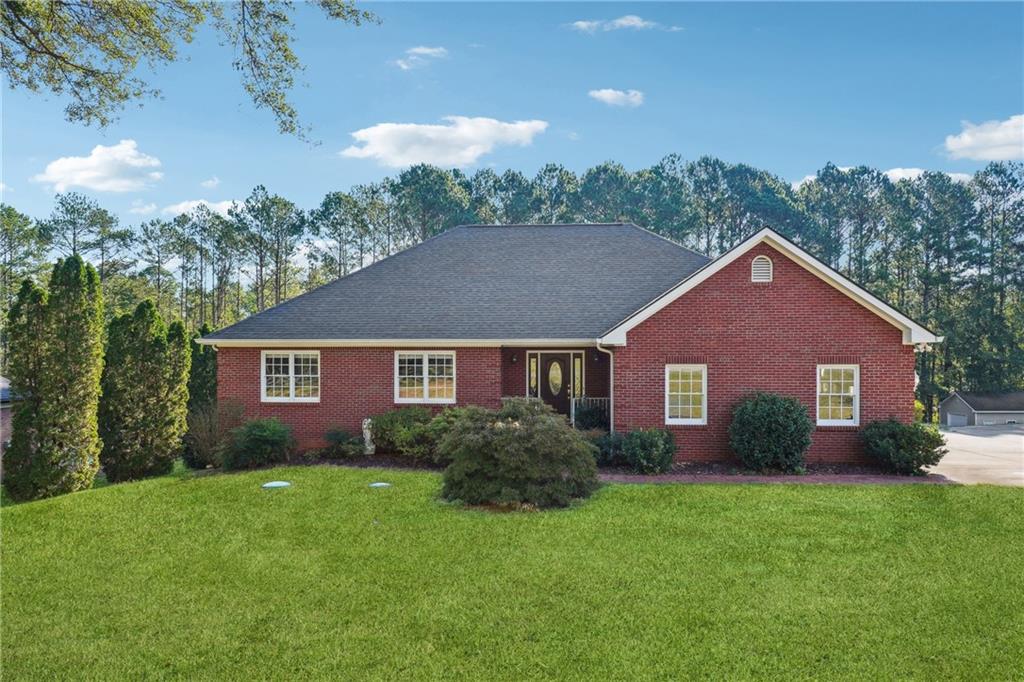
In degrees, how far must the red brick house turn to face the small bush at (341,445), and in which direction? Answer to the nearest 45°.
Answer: approximately 90° to its right

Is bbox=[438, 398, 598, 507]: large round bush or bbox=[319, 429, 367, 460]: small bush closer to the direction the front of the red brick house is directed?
the large round bush

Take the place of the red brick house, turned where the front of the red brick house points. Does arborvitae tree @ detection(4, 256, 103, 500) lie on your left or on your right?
on your right

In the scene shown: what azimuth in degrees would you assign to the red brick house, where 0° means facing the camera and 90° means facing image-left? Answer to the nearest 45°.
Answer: approximately 0°
